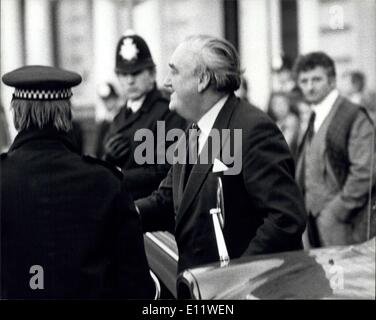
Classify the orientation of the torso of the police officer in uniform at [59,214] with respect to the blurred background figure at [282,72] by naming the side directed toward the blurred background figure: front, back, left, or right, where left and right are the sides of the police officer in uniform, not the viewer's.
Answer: front

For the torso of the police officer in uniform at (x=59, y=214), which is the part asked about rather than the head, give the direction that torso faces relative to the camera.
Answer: away from the camera

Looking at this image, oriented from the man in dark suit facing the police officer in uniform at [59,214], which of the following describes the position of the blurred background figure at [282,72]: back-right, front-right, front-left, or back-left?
back-right

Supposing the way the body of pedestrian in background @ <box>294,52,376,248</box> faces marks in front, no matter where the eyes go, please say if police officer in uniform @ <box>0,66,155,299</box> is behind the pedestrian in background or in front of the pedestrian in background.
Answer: in front

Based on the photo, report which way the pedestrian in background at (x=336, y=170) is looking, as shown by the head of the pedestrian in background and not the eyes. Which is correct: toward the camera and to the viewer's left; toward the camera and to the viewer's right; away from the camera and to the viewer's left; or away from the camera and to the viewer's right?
toward the camera and to the viewer's left

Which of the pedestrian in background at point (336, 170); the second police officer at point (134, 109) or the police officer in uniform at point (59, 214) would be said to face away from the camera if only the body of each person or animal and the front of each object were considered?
the police officer in uniform

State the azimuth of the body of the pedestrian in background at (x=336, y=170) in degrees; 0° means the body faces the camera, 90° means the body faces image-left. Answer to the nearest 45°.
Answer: approximately 45°

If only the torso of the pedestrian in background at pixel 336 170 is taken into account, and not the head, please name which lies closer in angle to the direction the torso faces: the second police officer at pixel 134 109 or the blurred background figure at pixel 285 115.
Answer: the second police officer

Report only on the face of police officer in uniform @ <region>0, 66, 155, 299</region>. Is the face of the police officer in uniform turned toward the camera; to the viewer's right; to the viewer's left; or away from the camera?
away from the camera
